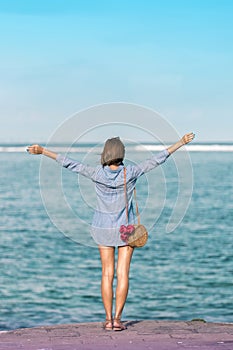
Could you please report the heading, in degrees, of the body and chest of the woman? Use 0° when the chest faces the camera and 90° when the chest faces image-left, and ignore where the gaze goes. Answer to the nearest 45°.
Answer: approximately 180°

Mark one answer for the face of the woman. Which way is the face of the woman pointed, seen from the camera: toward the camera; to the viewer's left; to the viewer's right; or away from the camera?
away from the camera
